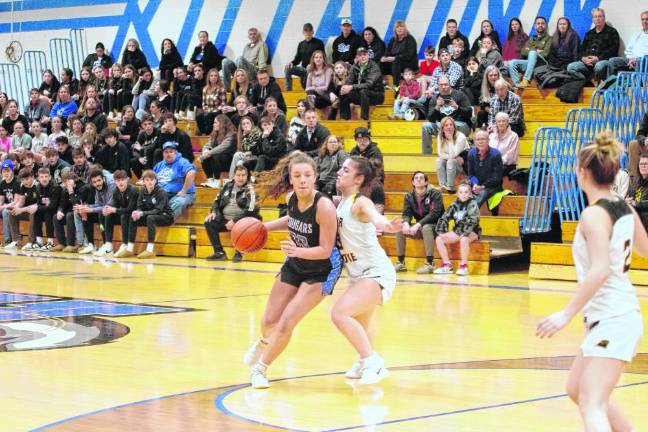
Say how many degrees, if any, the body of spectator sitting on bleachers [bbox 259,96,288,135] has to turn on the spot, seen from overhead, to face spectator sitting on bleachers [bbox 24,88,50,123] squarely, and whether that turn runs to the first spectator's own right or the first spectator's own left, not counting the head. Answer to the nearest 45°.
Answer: approximately 135° to the first spectator's own right

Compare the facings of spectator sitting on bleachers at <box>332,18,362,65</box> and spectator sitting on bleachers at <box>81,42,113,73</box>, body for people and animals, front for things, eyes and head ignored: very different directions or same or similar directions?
same or similar directions

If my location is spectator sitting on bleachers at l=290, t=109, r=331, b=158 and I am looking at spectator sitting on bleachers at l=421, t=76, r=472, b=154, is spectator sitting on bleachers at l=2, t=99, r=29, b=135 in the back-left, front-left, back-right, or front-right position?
back-left

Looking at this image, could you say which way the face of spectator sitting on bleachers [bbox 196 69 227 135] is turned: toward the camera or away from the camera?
toward the camera

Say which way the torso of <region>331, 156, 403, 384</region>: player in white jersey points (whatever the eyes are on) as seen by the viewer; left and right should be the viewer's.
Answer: facing to the left of the viewer

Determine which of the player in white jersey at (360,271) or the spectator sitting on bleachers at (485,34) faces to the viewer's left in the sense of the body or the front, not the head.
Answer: the player in white jersey

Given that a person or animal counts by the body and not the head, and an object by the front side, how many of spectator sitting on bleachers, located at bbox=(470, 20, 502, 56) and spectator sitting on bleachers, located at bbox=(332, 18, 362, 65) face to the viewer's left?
0

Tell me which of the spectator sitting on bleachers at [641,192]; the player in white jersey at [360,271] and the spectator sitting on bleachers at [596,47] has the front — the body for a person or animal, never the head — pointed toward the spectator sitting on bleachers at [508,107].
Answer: the spectator sitting on bleachers at [596,47]

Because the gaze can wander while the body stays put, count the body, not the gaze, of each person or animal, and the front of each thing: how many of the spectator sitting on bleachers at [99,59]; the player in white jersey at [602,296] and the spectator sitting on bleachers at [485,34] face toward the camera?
2

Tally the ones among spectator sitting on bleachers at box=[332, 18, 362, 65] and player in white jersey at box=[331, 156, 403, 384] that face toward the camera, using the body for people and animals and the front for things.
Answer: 1

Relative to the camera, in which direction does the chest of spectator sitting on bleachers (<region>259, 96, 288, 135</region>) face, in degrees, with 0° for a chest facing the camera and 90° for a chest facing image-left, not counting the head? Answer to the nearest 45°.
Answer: approximately 0°

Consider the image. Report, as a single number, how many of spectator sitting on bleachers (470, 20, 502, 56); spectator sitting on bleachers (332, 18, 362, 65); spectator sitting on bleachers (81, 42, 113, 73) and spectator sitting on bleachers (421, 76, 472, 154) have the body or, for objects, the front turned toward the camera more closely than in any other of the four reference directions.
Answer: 4

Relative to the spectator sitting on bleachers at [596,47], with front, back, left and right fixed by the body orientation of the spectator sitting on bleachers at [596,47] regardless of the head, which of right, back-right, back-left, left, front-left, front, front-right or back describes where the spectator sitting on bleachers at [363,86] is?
front-right

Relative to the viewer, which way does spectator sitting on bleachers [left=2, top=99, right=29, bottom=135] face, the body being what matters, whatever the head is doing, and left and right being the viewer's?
facing the viewer

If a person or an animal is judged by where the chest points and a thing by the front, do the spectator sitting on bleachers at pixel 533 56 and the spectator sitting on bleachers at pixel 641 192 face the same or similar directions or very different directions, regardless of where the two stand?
same or similar directions

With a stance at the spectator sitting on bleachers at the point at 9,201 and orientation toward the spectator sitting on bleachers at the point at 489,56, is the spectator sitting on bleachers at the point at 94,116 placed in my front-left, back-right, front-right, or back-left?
front-left

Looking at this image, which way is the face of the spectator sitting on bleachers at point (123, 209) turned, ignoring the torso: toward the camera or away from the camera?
toward the camera
